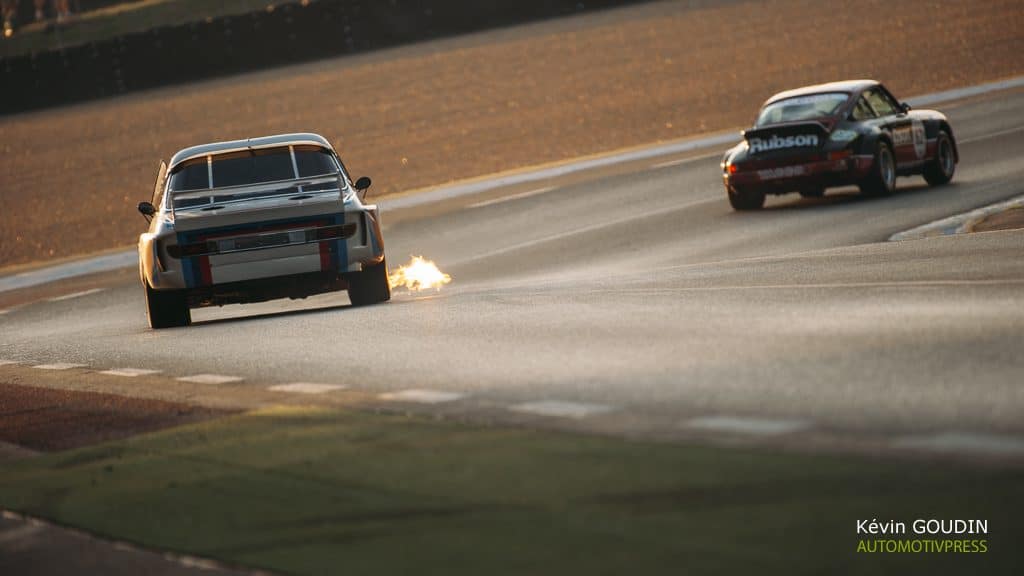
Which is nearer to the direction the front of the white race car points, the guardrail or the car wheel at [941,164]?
the guardrail

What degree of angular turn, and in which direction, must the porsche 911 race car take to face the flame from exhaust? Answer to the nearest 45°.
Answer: approximately 180°

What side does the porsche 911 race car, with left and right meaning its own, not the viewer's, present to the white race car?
back

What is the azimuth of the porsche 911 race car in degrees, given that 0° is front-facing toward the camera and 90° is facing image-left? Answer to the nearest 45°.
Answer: approximately 225°

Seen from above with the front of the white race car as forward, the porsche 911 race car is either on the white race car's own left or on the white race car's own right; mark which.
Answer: on the white race car's own right

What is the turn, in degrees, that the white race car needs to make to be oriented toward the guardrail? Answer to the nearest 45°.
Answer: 0° — it already faces it

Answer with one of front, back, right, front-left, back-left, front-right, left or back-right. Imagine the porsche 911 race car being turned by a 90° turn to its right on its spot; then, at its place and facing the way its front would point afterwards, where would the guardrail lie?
back

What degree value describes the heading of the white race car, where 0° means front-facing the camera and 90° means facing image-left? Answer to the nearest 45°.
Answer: approximately 180°

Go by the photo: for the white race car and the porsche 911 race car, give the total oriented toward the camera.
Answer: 0
